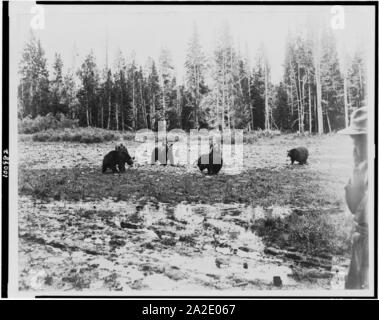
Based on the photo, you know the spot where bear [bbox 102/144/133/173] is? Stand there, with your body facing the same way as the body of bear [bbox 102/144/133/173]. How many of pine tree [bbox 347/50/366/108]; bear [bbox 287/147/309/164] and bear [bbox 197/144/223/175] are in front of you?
3

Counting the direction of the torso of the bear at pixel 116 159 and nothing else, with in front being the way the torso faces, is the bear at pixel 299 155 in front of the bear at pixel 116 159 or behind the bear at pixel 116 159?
in front

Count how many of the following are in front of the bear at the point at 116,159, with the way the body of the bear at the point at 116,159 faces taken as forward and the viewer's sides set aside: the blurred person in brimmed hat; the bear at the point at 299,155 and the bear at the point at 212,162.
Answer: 2

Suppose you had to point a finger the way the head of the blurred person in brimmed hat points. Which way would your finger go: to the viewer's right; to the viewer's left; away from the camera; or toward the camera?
to the viewer's left

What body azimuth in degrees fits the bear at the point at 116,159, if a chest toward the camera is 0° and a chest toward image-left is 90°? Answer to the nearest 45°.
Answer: approximately 270°

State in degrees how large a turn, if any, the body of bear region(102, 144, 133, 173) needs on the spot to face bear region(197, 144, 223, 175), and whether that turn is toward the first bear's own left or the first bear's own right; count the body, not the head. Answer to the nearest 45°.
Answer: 0° — it already faces it

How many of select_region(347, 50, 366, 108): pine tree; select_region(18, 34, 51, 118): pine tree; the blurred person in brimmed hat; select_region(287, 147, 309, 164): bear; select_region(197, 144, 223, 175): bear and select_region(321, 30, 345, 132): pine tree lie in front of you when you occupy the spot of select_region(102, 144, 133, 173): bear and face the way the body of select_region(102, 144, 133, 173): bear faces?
5
